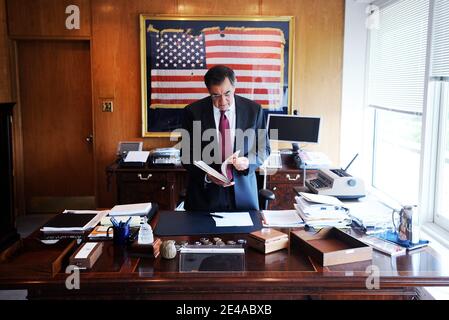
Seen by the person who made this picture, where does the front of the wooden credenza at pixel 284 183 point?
facing the viewer

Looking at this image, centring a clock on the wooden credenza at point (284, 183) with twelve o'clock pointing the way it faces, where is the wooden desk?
The wooden desk is roughly at 12 o'clock from the wooden credenza.

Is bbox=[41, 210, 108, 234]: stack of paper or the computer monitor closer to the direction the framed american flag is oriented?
the stack of paper

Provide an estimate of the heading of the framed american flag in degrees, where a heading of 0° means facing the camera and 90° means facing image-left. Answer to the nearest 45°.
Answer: approximately 0°

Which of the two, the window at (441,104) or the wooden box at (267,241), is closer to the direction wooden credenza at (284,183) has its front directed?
the wooden box

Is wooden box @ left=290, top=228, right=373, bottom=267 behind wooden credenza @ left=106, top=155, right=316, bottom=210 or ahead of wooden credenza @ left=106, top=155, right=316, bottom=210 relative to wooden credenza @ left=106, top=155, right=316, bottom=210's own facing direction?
ahead

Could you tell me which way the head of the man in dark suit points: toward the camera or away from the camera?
toward the camera

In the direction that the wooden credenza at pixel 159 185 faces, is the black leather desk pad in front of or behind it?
in front

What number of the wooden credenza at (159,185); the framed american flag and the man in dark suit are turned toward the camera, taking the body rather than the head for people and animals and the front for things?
3

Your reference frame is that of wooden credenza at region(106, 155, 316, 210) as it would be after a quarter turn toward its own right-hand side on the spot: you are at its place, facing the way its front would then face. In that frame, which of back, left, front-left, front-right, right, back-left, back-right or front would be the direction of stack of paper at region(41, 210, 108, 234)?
left

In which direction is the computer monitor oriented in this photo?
toward the camera

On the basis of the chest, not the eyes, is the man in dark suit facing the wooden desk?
yes

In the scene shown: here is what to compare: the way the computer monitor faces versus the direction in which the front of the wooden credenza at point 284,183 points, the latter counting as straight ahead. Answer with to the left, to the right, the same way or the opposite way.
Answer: the same way

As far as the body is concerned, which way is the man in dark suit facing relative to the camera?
toward the camera

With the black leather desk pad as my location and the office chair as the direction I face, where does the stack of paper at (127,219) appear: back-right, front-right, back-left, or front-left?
back-left

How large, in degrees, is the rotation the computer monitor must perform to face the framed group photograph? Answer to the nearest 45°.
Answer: approximately 90° to its right

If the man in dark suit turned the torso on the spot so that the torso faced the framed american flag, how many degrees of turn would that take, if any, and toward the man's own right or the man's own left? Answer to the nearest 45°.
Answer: approximately 180°
